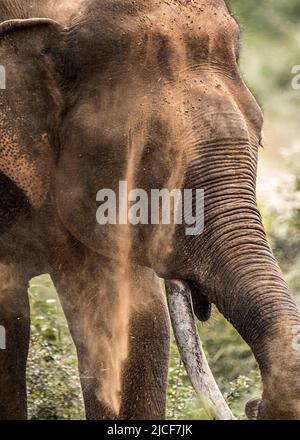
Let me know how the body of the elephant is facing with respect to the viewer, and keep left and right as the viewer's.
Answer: facing the viewer and to the right of the viewer
